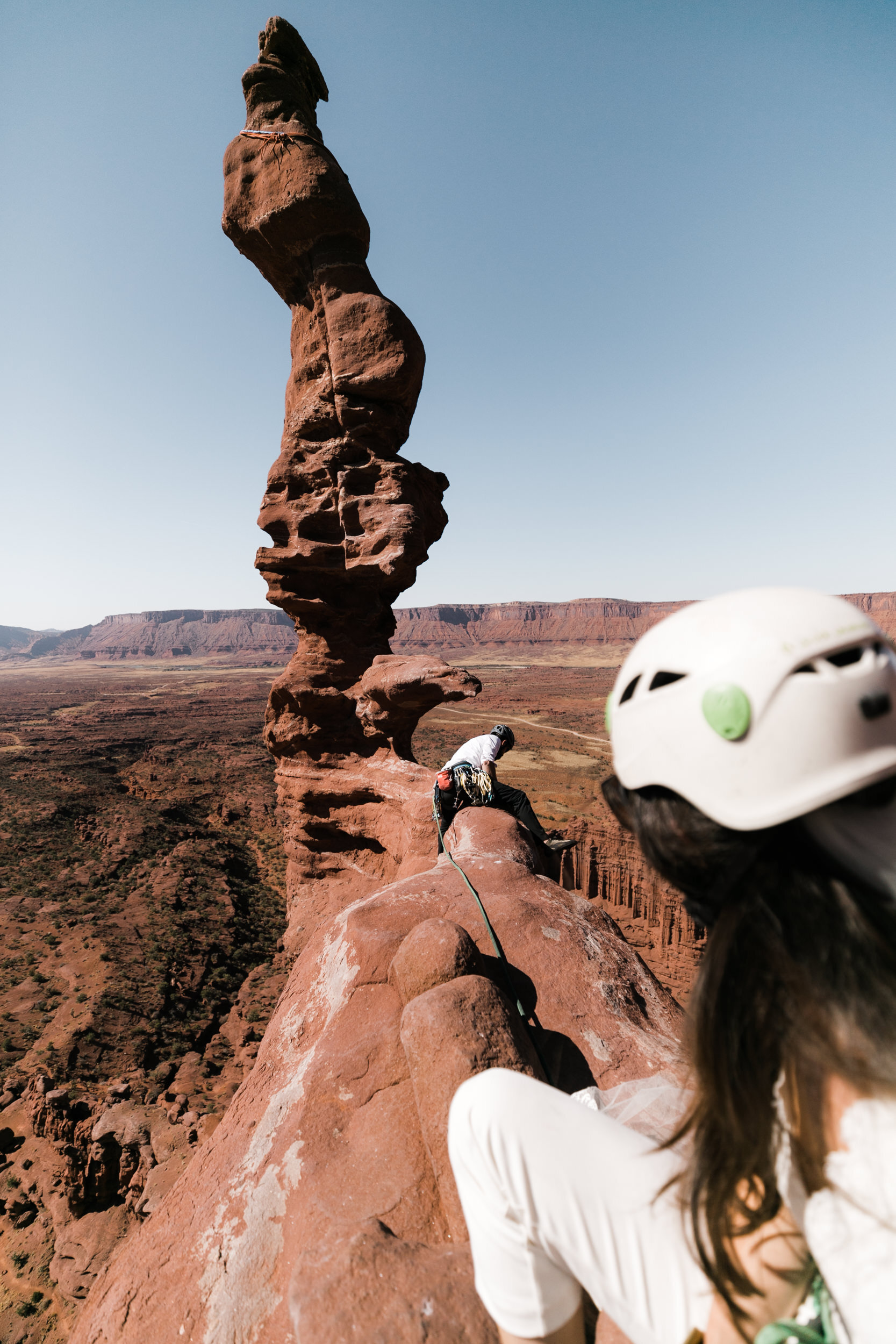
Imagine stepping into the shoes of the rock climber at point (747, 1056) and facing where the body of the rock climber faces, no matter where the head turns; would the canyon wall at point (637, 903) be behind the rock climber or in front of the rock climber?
in front

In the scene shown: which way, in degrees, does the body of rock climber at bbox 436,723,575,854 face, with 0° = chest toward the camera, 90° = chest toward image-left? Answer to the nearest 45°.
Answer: approximately 270°

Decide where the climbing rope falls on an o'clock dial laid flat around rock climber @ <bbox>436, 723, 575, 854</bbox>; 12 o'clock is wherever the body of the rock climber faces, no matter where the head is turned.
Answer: The climbing rope is roughly at 3 o'clock from the rock climber.

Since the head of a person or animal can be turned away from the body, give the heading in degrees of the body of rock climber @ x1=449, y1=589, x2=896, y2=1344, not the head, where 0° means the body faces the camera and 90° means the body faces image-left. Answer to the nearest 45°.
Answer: approximately 135°

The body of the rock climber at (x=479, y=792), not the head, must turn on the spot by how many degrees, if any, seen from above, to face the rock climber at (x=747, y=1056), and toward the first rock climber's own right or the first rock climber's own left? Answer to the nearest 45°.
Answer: approximately 90° to the first rock climber's own right

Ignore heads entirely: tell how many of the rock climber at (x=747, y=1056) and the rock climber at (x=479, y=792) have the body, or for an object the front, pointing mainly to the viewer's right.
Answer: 1

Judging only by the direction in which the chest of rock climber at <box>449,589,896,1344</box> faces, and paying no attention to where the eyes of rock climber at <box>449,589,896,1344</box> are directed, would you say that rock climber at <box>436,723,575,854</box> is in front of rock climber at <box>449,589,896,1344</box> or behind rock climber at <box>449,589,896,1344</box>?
in front
